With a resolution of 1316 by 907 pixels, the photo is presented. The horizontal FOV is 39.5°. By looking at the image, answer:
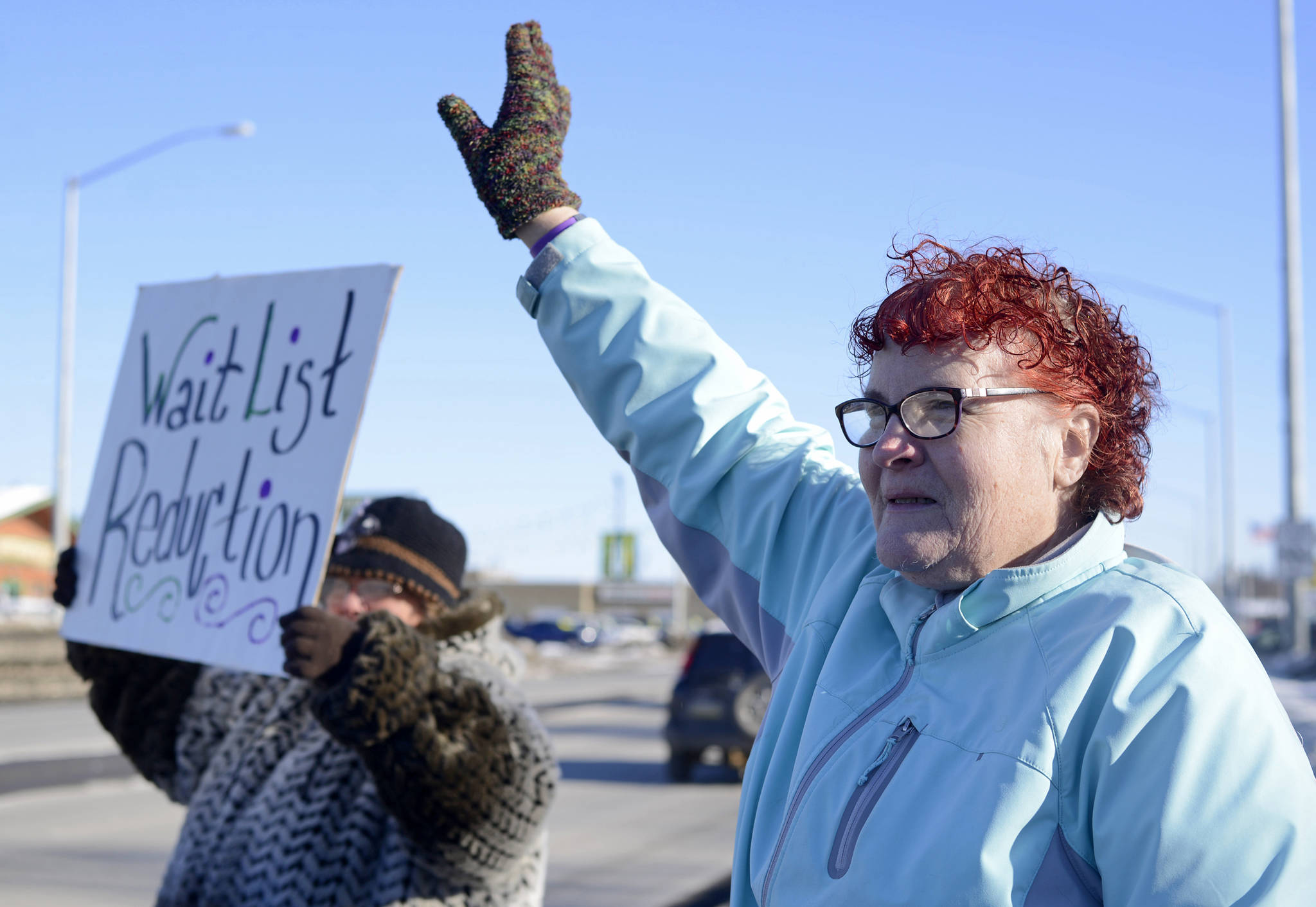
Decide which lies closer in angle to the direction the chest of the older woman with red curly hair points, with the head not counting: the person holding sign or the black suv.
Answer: the person holding sign

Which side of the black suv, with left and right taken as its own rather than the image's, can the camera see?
back

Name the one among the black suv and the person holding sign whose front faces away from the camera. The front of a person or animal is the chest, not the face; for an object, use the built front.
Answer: the black suv

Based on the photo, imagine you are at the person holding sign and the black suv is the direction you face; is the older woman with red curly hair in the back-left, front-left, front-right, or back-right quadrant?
back-right

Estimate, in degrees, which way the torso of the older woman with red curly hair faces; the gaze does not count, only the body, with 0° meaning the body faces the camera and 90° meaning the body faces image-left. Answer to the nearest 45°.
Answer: approximately 45°

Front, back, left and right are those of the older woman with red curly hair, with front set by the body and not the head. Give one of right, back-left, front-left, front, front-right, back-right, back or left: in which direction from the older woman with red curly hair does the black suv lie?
back-right

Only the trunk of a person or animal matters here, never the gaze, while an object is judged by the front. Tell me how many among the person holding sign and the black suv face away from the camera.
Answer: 1

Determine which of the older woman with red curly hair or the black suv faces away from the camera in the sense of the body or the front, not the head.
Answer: the black suv

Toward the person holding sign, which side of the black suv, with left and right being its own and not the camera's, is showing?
back

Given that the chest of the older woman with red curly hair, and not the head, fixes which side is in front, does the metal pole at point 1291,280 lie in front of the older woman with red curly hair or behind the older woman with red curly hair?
behind

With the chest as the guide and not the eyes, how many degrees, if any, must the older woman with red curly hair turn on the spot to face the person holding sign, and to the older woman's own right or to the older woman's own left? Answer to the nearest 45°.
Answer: approximately 90° to the older woman's own right
